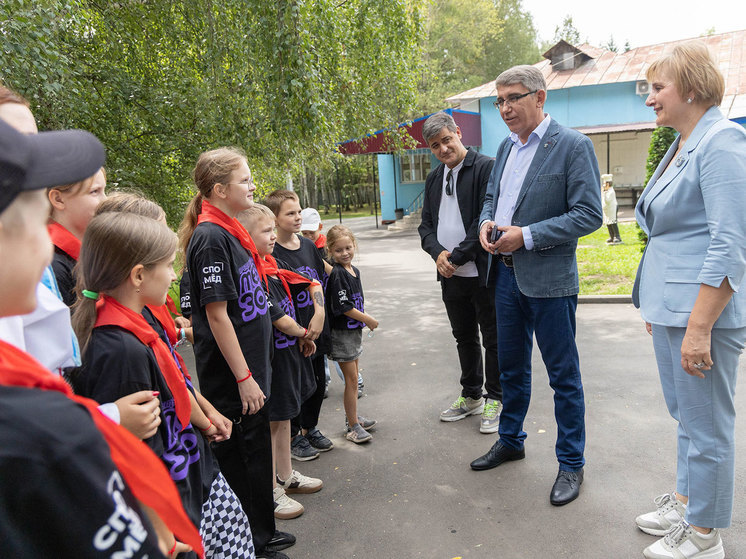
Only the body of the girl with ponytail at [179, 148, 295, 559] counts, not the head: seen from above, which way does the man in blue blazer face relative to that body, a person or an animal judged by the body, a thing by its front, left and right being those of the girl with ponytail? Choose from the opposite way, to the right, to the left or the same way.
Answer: the opposite way

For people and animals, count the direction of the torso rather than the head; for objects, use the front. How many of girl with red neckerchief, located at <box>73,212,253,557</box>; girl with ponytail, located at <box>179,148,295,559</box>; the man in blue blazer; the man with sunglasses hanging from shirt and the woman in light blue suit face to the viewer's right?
2

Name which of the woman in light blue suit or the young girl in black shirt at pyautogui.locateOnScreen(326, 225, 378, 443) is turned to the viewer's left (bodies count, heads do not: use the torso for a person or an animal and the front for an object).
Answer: the woman in light blue suit

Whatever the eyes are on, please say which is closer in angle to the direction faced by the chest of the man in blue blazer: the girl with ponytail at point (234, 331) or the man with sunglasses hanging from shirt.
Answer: the girl with ponytail

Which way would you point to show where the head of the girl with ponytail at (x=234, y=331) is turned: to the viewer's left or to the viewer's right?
to the viewer's right

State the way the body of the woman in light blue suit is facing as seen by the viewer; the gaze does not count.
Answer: to the viewer's left

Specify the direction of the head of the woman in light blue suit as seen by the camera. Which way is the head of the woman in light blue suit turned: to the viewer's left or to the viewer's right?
to the viewer's left

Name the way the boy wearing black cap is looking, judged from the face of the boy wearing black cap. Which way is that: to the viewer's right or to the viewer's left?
to the viewer's right

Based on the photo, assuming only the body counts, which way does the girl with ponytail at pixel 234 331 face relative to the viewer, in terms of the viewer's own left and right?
facing to the right of the viewer

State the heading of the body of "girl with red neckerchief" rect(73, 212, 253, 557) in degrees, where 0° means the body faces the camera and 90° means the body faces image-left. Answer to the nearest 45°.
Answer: approximately 270°

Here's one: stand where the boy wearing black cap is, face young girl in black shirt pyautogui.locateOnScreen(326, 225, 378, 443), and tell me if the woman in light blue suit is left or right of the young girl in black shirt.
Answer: right
